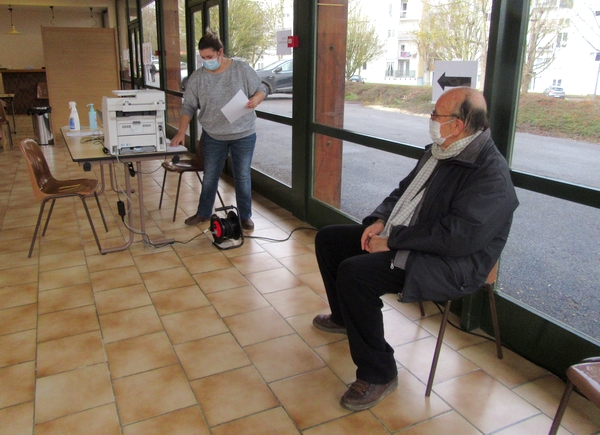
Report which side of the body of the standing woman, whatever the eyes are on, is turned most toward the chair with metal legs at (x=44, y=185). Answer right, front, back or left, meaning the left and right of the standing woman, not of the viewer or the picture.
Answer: right

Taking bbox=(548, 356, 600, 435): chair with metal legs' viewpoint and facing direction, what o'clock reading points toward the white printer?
The white printer is roughly at 2 o'clock from the chair with metal legs.

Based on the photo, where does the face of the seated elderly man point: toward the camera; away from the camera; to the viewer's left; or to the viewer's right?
to the viewer's left

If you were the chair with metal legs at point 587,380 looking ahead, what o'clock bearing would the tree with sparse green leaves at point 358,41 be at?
The tree with sparse green leaves is roughly at 3 o'clock from the chair with metal legs.

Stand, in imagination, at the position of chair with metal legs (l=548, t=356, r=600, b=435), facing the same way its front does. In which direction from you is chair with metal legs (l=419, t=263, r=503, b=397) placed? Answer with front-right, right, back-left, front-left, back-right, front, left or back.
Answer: right

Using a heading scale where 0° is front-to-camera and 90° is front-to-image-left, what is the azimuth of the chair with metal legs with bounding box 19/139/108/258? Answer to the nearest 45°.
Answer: approximately 270°
